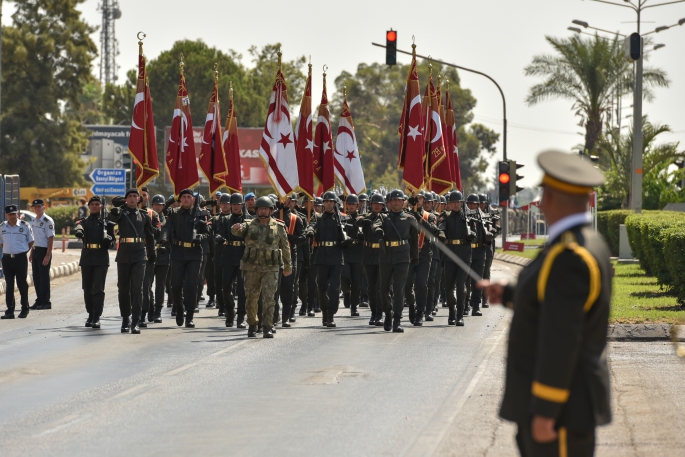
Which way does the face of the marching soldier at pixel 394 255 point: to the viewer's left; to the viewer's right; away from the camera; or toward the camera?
toward the camera

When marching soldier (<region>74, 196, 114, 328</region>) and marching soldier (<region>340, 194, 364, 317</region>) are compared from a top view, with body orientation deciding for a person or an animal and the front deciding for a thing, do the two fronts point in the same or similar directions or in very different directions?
same or similar directions

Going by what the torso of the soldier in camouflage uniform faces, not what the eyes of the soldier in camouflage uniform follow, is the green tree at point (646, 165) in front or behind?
behind

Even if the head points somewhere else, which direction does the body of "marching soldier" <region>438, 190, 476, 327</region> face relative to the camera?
toward the camera

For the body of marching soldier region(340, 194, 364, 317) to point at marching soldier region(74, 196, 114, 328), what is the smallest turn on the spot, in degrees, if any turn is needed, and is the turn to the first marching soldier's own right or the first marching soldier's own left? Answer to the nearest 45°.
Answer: approximately 45° to the first marching soldier's own right

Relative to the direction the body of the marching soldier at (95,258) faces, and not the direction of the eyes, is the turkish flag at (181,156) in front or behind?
behind

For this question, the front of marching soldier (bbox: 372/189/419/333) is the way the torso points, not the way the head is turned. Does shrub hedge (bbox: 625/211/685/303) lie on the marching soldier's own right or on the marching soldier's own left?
on the marching soldier's own left

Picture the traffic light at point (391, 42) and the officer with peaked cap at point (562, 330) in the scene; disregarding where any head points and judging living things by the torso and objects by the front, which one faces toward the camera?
the traffic light

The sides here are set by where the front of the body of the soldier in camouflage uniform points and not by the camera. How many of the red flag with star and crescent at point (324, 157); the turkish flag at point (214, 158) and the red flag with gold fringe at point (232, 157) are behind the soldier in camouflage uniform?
3

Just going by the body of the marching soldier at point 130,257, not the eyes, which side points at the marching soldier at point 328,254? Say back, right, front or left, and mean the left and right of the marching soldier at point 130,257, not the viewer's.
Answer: left

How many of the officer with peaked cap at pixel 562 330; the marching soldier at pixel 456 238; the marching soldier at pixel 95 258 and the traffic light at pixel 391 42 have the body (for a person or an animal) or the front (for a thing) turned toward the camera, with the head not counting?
3

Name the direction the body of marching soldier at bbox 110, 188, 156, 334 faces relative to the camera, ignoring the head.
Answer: toward the camera

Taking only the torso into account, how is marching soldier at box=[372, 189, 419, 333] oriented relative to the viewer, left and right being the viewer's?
facing the viewer

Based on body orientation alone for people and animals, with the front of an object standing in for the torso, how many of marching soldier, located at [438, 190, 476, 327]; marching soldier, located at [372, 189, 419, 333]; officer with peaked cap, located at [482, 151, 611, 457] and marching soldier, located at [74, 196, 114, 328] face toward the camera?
3
